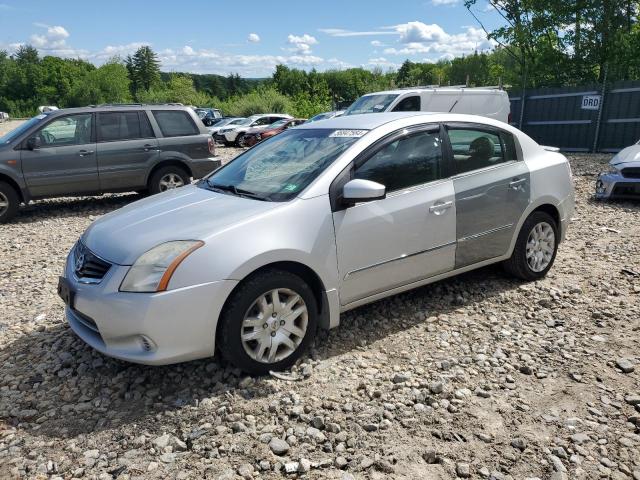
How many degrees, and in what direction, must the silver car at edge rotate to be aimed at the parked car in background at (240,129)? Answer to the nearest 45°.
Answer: approximately 90° to its right

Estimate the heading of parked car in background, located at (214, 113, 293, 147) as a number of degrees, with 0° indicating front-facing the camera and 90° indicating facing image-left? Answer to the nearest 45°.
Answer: approximately 45°

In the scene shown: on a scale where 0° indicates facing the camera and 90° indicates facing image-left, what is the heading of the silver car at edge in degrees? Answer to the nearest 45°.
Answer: approximately 45°

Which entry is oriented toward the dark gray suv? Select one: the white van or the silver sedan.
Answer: the white van

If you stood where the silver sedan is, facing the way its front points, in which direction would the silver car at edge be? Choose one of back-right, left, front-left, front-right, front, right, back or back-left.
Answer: back

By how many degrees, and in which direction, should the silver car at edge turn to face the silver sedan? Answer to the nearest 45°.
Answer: approximately 45° to its left
